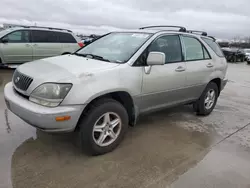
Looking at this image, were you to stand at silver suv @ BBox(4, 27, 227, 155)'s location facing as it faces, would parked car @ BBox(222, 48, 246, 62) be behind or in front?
behind

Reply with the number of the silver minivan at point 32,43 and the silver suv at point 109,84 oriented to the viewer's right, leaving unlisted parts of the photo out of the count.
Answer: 0

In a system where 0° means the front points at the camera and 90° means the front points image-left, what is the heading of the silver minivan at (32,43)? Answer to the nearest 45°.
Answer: approximately 90°

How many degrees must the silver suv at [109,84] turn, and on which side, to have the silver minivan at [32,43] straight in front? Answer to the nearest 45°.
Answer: approximately 90° to its right

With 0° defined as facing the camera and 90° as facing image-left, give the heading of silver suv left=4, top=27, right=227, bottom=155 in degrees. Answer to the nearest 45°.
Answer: approximately 45°

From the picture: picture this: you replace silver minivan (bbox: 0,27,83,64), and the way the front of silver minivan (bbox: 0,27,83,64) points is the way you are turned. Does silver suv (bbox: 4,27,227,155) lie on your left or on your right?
on your left
